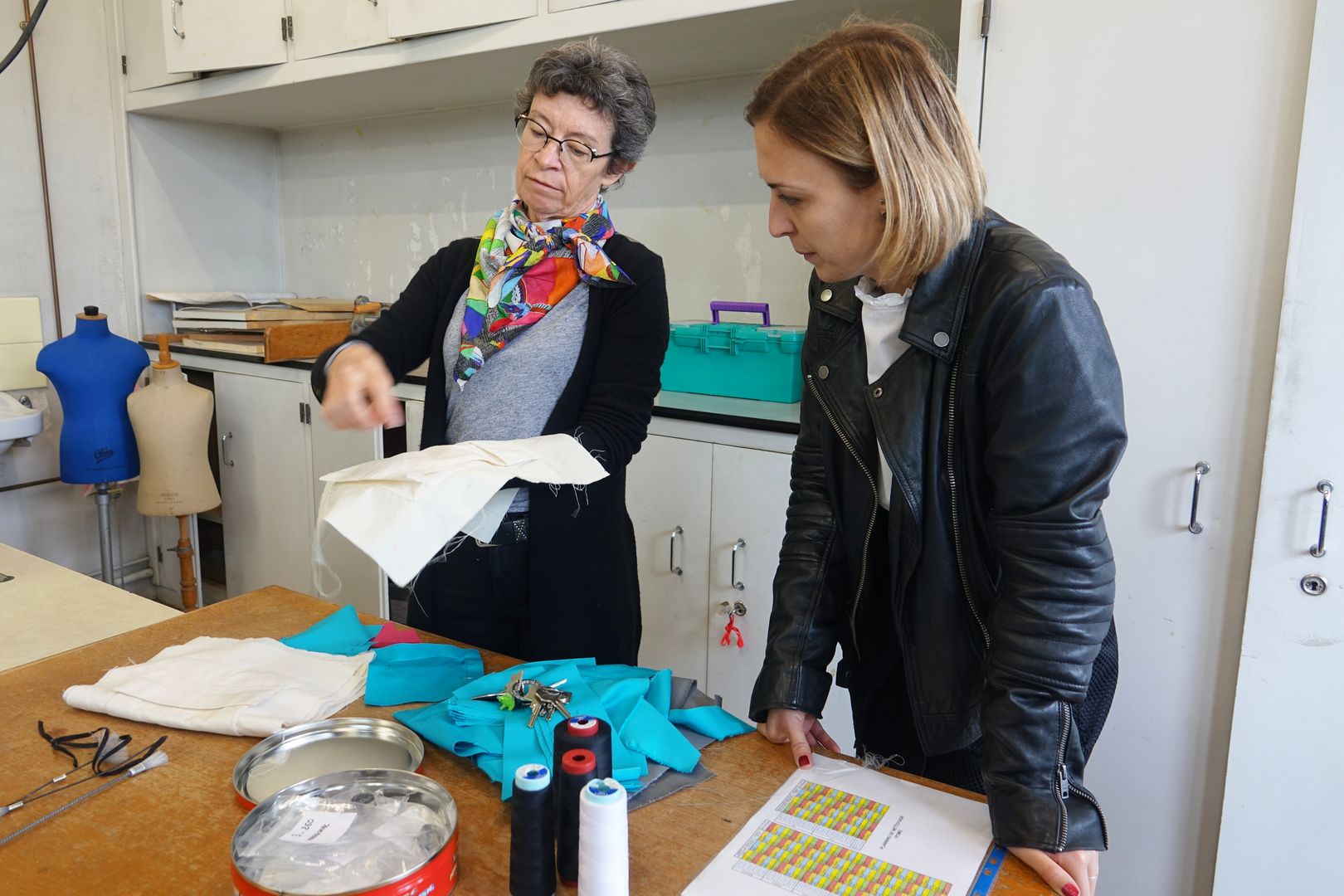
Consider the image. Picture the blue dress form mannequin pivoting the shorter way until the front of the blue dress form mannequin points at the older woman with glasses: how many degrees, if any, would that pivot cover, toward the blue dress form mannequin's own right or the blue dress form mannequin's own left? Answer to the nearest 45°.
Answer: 0° — it already faces them

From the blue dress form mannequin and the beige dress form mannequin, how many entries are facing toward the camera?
2

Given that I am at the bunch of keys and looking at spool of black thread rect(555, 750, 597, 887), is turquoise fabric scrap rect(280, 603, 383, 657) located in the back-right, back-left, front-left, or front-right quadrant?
back-right

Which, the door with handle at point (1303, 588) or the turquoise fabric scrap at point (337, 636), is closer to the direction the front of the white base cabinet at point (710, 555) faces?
the turquoise fabric scrap

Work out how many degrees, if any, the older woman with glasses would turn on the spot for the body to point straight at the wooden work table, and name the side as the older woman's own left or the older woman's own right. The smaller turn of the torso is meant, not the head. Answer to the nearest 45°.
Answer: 0° — they already face it

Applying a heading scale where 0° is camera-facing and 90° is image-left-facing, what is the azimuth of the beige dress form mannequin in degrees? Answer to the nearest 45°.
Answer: approximately 0°

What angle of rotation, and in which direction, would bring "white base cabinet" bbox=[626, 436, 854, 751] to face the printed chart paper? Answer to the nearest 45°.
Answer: approximately 45° to its left
